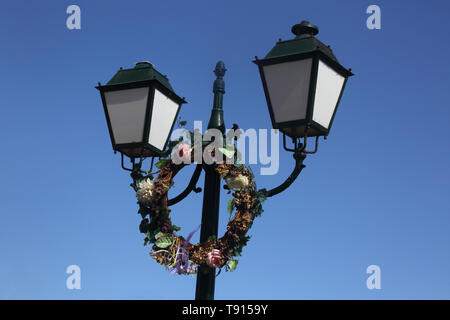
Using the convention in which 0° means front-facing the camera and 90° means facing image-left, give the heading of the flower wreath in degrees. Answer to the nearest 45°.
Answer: approximately 0°

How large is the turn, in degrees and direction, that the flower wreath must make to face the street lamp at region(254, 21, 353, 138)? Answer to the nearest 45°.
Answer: approximately 45° to its left
